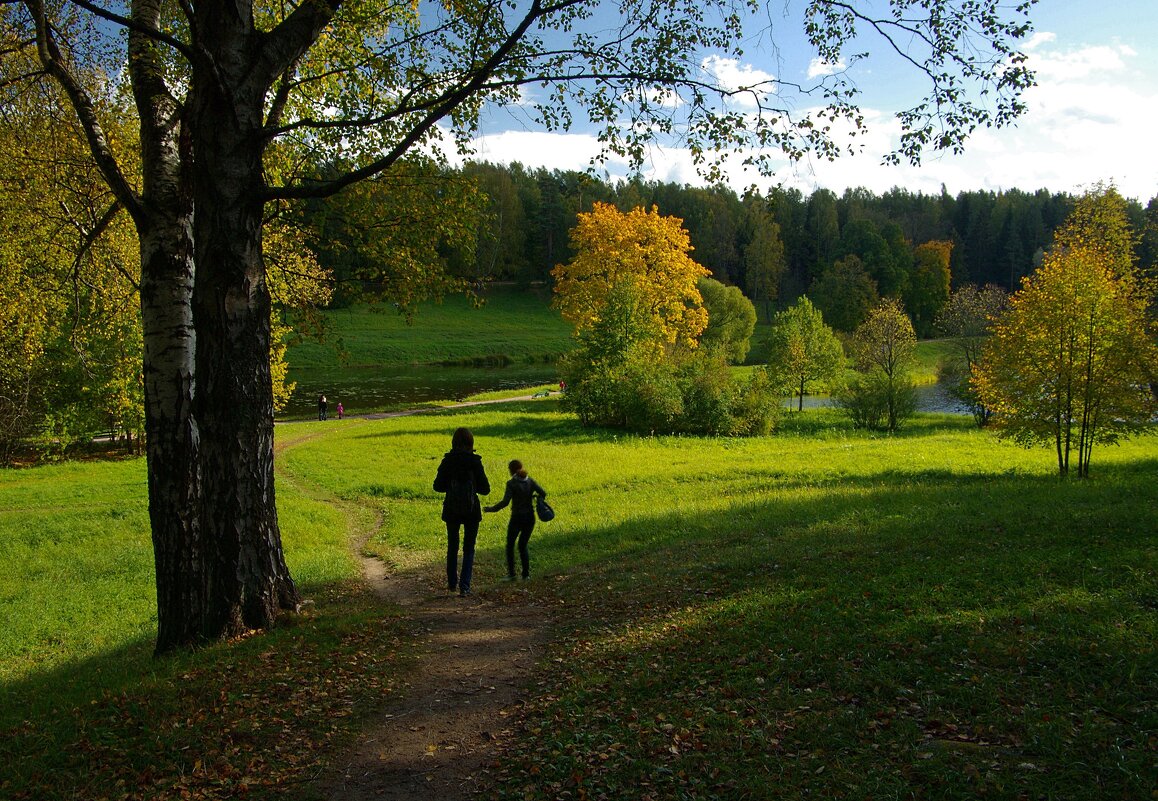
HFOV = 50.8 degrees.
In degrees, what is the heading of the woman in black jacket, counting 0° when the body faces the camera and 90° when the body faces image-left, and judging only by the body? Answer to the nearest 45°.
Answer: approximately 180°

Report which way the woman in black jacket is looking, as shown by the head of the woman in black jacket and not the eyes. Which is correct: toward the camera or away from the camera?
away from the camera

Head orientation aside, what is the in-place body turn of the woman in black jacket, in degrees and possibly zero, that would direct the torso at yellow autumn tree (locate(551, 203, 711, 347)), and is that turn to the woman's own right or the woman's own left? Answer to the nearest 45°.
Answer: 0° — they already face it

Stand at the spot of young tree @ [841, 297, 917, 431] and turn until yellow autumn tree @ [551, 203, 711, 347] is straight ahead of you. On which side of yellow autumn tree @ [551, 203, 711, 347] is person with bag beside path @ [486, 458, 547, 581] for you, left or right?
left

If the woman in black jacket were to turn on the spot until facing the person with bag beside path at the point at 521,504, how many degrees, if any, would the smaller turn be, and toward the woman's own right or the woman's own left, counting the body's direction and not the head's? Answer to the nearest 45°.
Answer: approximately 45° to the woman's own right

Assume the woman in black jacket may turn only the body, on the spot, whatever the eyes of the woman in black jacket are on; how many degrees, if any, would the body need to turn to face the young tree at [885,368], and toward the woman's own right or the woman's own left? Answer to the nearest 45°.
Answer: approximately 45° to the woman's own right
